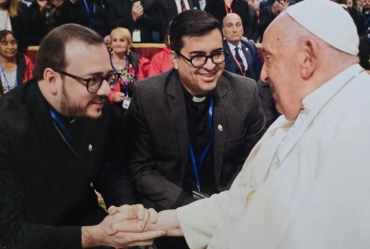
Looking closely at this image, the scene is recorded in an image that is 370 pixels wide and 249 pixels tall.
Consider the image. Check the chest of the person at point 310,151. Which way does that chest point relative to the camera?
to the viewer's left

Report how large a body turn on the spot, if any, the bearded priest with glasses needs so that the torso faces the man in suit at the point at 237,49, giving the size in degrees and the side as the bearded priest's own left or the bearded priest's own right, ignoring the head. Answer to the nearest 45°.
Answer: approximately 90° to the bearded priest's own left

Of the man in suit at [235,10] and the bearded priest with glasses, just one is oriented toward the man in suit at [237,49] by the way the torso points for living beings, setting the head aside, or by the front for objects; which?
the man in suit at [235,10]

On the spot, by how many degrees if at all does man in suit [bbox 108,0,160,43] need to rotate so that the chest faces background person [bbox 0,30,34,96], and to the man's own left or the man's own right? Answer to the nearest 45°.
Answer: approximately 45° to the man's own right

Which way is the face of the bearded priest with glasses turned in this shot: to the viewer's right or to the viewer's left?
to the viewer's right

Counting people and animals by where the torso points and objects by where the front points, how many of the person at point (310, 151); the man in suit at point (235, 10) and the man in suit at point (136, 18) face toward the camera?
2

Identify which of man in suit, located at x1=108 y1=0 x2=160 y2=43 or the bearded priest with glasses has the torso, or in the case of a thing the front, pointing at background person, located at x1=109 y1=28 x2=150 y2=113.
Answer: the man in suit

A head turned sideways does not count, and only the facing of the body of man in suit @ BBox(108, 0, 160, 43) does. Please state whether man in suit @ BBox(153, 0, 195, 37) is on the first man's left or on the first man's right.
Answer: on the first man's left

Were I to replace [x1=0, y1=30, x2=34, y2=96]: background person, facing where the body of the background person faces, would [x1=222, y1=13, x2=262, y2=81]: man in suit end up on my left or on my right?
on my left
